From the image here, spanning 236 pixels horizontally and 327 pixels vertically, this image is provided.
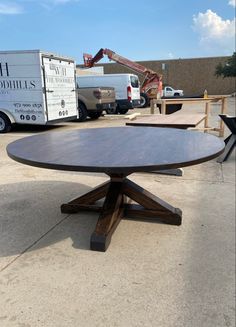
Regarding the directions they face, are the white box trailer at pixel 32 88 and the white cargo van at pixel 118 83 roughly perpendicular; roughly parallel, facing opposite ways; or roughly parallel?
roughly parallel

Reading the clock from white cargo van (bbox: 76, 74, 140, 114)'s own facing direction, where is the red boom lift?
The red boom lift is roughly at 2 o'clock from the white cargo van.

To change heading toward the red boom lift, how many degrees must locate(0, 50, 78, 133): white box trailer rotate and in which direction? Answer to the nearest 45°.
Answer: approximately 90° to its right

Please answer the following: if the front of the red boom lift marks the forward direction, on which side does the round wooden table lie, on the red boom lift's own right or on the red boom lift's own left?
on the red boom lift's own left

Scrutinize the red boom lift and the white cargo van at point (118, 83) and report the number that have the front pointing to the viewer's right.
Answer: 0

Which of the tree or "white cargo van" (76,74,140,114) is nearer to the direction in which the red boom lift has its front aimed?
the white cargo van

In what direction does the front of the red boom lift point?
to the viewer's left

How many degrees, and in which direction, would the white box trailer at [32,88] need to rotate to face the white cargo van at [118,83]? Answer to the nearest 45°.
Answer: approximately 90° to its right

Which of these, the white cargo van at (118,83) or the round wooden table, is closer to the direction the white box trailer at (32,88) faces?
the white cargo van

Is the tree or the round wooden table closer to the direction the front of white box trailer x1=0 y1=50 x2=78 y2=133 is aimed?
the tree

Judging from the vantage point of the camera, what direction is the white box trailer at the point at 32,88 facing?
facing away from the viewer and to the left of the viewer

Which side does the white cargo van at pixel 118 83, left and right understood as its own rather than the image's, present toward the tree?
right

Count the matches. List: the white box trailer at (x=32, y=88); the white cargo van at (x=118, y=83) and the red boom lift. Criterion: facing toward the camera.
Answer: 0
